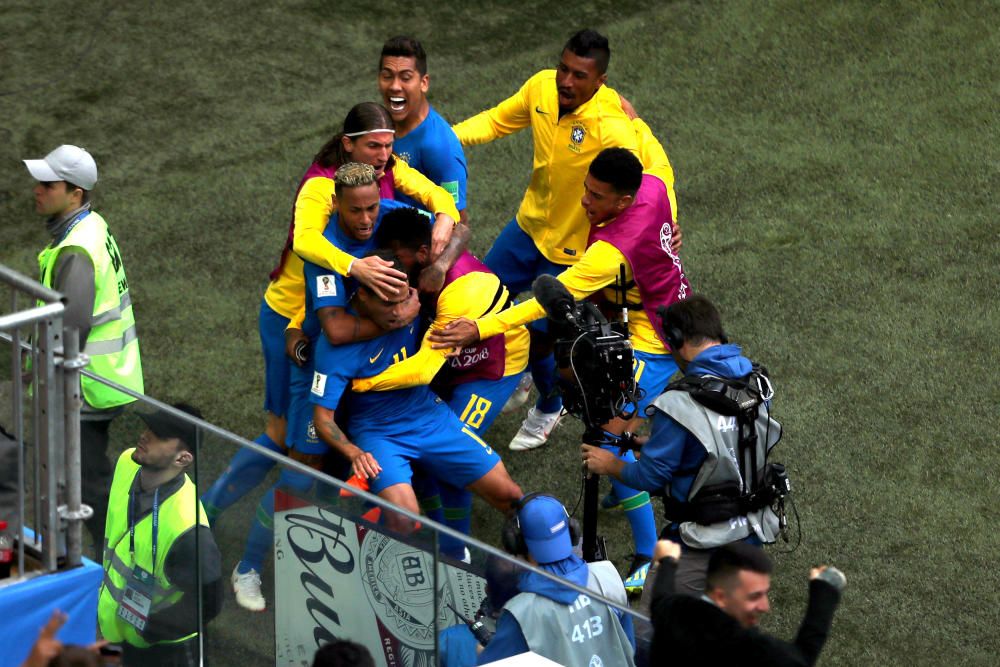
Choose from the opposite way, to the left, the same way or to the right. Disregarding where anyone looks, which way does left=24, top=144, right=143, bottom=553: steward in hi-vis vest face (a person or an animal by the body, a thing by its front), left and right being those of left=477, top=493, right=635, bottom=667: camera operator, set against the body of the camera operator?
to the left

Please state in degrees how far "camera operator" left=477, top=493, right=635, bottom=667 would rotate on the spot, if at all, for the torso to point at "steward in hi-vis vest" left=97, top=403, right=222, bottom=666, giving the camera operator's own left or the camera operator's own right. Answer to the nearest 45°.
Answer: approximately 45° to the camera operator's own left

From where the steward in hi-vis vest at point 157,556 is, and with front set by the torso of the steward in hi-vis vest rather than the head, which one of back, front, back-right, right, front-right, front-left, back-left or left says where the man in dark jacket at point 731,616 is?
left

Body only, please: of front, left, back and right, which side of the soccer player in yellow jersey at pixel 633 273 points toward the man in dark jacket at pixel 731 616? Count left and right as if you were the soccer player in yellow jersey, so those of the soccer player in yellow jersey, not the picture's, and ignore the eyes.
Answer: left

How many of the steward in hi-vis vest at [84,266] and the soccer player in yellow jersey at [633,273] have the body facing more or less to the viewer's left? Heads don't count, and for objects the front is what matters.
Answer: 2

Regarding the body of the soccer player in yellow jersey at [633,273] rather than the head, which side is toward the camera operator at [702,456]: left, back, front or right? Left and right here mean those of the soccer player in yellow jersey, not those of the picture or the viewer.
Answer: left

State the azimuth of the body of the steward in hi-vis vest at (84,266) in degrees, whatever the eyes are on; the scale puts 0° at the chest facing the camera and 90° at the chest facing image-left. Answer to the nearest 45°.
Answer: approximately 90°

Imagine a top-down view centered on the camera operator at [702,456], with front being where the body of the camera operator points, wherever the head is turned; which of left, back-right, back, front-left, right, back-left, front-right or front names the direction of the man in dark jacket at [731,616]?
back-left

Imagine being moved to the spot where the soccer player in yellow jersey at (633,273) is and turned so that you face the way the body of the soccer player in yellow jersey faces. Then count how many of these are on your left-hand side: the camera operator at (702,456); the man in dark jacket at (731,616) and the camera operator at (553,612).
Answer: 3

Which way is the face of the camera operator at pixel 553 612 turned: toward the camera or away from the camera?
away from the camera

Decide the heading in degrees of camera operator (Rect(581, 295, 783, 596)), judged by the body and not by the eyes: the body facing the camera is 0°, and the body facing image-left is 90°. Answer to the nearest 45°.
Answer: approximately 135°

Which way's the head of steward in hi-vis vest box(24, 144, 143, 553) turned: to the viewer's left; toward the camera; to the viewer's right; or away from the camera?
to the viewer's left

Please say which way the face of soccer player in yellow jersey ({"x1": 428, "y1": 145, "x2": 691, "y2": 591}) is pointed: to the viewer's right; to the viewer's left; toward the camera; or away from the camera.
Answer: to the viewer's left

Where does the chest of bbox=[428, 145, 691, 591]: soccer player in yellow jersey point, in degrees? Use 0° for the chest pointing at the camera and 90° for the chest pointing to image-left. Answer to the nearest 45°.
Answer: approximately 90°
